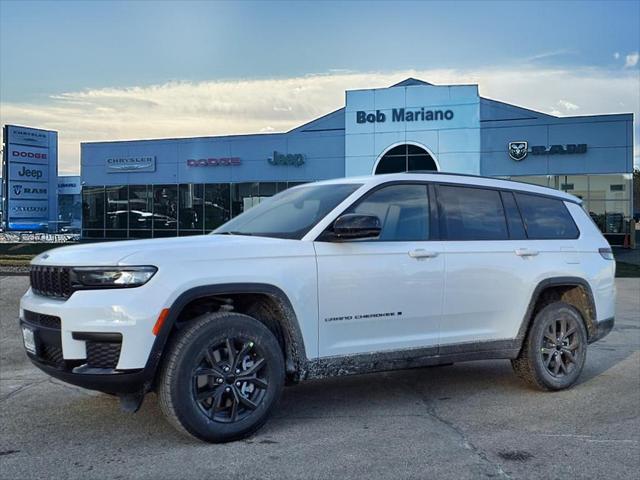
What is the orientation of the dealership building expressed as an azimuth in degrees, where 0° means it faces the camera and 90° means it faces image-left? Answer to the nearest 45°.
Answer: approximately 0°

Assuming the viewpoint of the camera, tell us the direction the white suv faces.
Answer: facing the viewer and to the left of the viewer

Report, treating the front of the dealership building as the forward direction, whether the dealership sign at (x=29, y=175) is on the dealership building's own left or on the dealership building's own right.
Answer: on the dealership building's own right

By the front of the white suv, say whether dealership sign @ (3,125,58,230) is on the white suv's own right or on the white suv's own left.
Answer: on the white suv's own right
